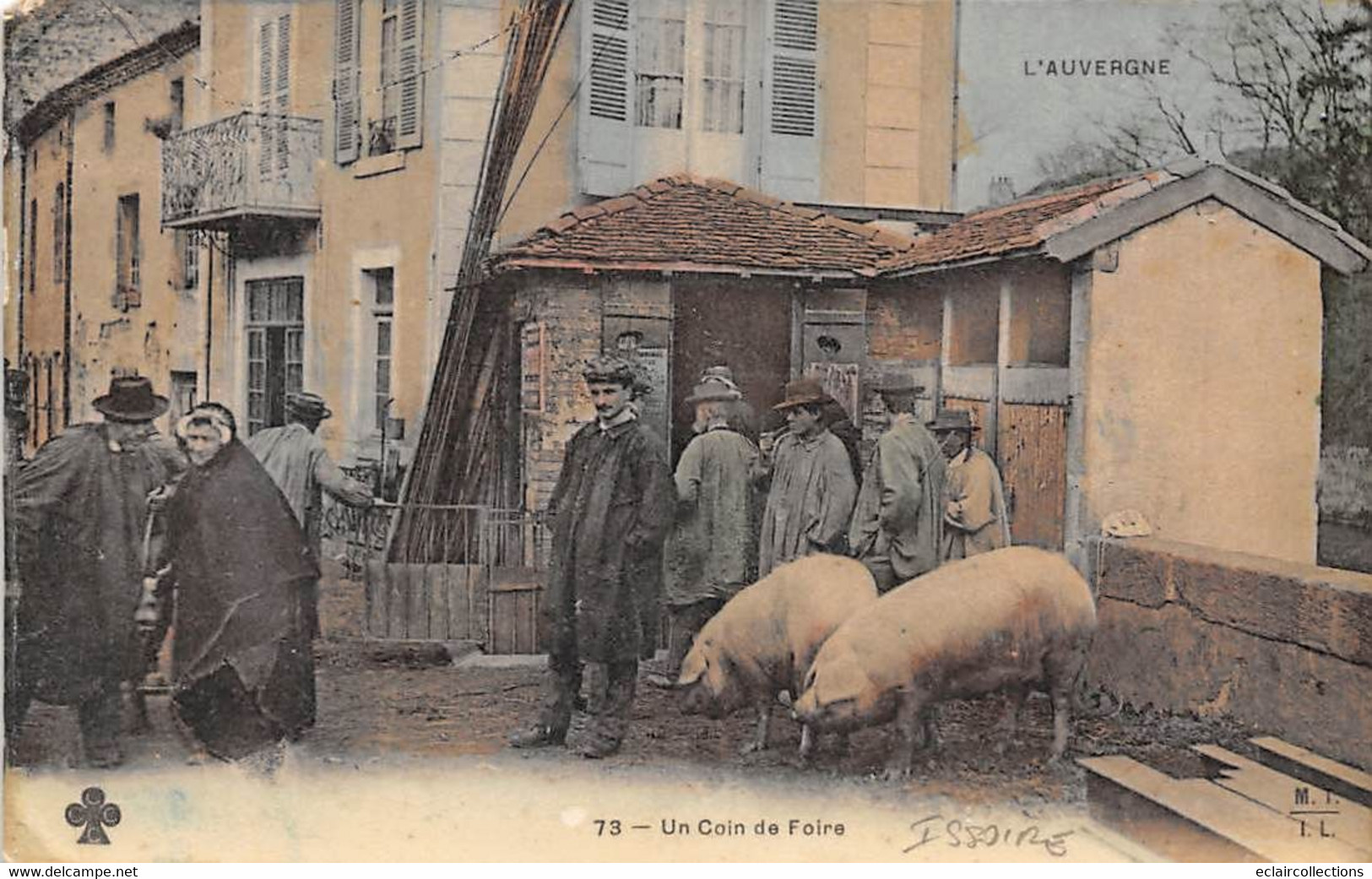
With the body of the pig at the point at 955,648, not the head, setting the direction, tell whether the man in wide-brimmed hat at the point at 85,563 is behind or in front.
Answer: in front

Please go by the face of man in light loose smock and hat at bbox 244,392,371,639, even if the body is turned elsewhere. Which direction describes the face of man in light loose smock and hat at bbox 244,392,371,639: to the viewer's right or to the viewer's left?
to the viewer's right

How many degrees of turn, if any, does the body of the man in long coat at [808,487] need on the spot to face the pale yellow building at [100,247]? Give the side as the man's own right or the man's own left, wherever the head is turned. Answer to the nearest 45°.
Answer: approximately 45° to the man's own right

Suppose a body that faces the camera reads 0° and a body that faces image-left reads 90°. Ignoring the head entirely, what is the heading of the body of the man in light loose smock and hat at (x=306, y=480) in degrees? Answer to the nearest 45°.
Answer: approximately 225°

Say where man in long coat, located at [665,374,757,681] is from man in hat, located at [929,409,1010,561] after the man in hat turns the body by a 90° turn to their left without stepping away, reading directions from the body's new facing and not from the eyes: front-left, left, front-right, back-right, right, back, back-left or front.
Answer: back-right

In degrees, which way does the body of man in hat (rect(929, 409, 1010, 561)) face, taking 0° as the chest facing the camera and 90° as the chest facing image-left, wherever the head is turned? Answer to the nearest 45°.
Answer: approximately 45°

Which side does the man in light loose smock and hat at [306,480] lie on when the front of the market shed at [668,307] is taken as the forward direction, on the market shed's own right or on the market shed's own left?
on the market shed's own right

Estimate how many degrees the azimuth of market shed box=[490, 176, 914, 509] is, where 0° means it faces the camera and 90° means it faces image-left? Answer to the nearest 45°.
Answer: approximately 0°

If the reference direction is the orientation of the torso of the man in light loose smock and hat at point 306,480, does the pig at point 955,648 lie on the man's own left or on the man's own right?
on the man's own right

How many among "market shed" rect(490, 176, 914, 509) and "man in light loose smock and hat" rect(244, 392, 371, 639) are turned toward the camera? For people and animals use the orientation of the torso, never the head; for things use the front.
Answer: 1

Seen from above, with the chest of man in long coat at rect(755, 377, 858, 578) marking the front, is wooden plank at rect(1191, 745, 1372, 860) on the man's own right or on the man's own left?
on the man's own left
